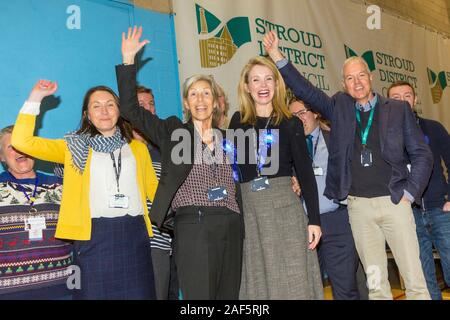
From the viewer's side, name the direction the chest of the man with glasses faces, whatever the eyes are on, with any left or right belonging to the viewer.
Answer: facing the viewer and to the left of the viewer

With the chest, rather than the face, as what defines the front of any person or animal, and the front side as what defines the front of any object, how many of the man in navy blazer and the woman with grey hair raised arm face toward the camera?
2

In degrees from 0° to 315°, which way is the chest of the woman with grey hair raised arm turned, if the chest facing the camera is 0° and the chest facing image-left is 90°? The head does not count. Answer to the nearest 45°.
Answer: approximately 0°

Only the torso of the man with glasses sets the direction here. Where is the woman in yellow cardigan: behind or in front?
in front

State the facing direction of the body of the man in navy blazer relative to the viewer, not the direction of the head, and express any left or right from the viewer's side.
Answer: facing the viewer

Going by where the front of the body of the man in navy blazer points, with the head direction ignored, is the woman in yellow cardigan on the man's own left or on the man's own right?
on the man's own right

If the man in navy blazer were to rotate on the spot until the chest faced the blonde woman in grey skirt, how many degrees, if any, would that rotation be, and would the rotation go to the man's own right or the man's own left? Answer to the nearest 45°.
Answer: approximately 45° to the man's own right

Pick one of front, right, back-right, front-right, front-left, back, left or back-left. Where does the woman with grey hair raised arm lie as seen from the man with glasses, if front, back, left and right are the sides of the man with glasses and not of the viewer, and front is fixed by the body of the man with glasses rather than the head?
front
